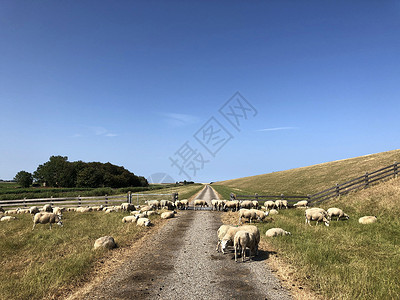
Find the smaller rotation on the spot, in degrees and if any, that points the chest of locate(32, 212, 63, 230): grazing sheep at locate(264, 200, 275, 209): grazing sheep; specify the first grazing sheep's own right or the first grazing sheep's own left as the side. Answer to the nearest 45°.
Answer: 0° — it already faces it

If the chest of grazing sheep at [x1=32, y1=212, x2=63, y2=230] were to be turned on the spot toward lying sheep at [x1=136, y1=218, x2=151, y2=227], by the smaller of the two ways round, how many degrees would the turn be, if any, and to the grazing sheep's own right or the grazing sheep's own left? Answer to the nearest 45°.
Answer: approximately 45° to the grazing sheep's own right

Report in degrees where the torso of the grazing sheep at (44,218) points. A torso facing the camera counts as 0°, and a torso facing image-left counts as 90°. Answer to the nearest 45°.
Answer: approximately 270°

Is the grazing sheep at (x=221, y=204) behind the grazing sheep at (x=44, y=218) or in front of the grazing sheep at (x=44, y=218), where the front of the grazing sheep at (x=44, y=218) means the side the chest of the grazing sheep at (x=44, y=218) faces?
in front

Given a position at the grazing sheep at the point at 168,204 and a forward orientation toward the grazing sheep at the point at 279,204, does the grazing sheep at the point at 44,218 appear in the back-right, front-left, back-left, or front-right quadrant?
back-right

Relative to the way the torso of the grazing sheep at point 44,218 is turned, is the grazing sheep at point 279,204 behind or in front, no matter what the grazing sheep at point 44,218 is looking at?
in front
